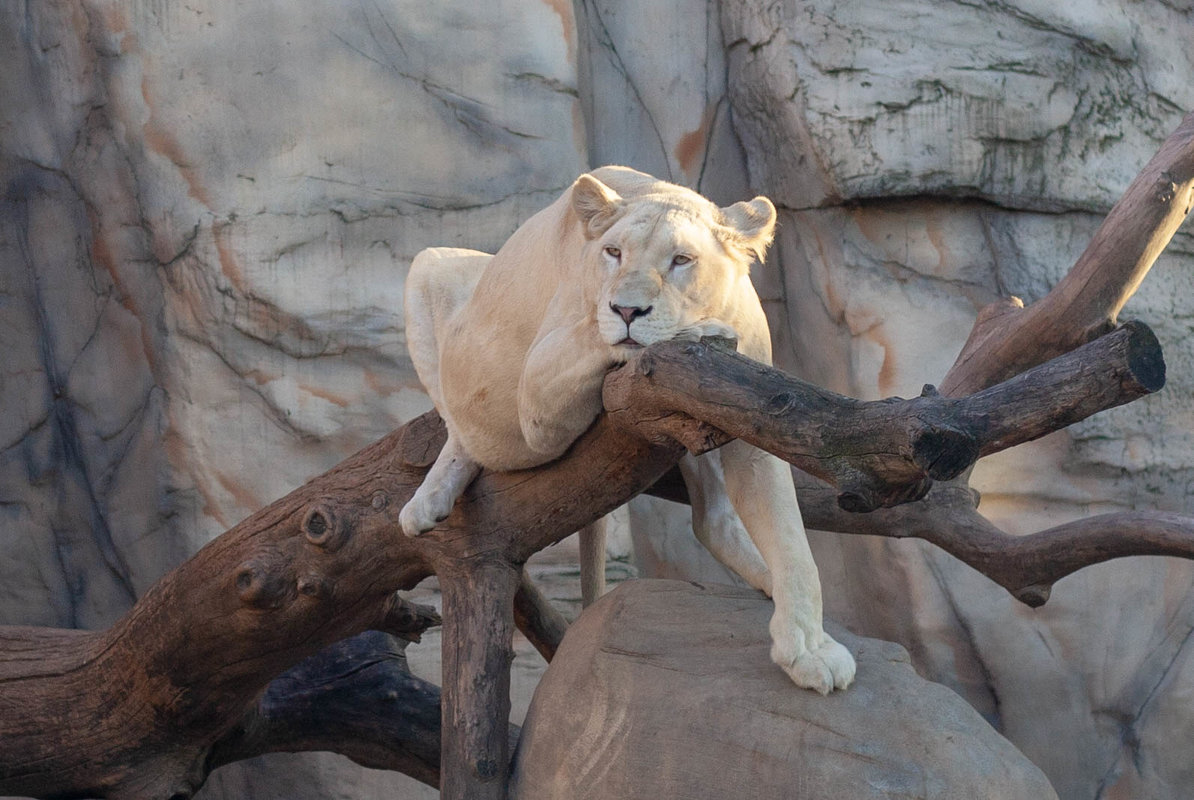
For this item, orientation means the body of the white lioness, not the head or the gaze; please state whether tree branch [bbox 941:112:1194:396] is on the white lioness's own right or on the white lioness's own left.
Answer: on the white lioness's own left

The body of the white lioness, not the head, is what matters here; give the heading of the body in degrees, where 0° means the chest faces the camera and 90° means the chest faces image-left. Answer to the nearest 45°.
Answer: approximately 315°
